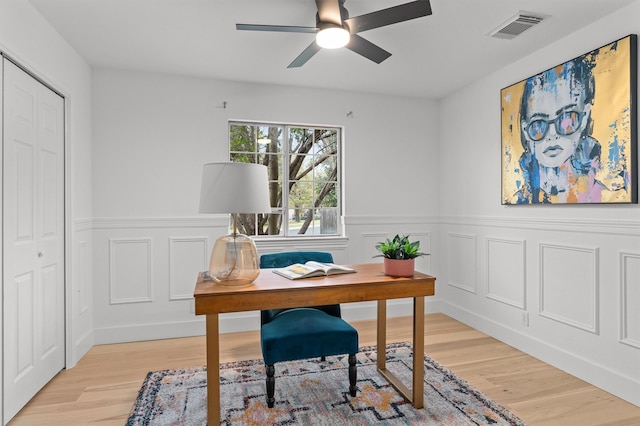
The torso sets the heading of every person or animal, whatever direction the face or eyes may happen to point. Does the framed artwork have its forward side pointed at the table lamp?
yes

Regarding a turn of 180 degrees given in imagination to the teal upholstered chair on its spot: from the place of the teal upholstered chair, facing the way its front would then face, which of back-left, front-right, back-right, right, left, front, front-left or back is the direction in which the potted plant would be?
right

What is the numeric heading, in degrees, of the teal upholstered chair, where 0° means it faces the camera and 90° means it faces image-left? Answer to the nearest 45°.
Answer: approximately 0°

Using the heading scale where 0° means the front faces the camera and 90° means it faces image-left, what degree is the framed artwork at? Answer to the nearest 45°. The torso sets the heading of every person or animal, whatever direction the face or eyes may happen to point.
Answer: approximately 45°

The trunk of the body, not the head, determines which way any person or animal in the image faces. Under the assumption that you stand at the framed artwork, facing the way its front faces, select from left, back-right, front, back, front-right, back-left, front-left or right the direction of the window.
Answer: front-right

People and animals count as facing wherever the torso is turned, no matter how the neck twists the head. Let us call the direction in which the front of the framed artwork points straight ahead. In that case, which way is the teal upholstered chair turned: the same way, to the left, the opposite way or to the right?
to the left

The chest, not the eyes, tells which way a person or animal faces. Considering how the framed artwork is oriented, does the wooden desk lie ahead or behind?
ahead

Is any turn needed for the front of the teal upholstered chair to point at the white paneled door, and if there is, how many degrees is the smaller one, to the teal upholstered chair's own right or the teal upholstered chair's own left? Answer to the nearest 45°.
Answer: approximately 90° to the teal upholstered chair's own right

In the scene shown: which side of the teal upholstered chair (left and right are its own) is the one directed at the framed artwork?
left

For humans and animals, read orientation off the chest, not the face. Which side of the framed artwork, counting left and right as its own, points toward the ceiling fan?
front

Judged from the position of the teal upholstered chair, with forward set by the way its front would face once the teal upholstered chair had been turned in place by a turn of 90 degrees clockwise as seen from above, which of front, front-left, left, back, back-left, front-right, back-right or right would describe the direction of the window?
right

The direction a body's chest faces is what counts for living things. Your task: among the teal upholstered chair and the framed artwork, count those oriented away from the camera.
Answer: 0

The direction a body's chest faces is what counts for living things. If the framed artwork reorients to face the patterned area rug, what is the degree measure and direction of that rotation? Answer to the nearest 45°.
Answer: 0° — it already faces it
